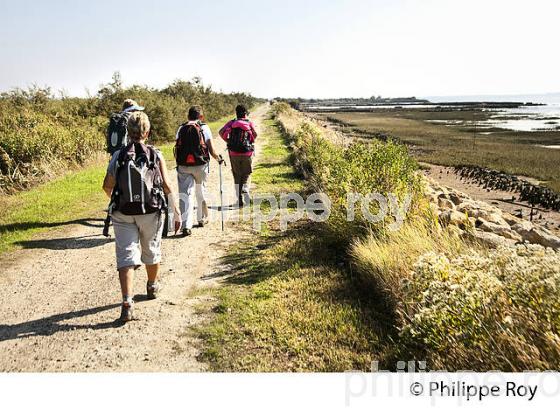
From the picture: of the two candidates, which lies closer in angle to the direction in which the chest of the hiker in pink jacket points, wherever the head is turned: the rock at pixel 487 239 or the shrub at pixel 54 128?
the shrub

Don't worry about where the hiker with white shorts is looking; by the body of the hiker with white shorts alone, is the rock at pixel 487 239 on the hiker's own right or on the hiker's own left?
on the hiker's own right

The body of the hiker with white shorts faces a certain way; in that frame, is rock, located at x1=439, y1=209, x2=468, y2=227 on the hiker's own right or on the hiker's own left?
on the hiker's own right

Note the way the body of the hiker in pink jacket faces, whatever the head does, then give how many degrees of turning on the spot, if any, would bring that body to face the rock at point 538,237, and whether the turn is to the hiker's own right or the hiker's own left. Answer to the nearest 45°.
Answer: approximately 135° to the hiker's own right

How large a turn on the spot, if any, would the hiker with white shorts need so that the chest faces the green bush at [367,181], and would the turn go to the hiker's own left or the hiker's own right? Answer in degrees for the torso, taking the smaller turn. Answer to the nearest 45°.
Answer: approximately 45° to the hiker's own right

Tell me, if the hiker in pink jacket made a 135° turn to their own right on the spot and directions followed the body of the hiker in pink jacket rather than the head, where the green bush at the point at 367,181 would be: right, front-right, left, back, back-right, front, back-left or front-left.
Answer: front

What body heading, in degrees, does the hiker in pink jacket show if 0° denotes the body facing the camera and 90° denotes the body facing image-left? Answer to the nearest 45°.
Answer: approximately 180°

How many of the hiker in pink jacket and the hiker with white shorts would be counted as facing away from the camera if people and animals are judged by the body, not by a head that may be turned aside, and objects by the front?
2

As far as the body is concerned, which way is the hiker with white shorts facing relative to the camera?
away from the camera
